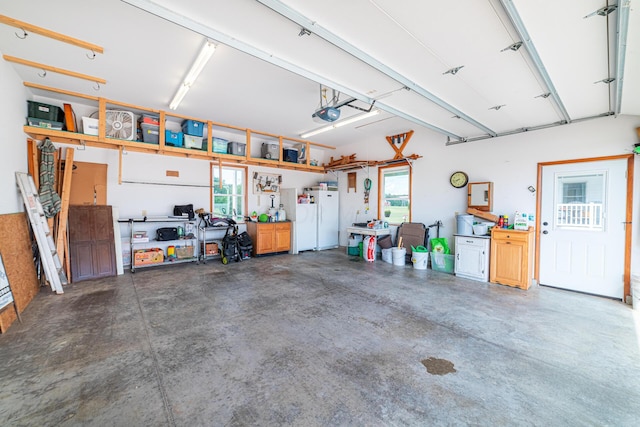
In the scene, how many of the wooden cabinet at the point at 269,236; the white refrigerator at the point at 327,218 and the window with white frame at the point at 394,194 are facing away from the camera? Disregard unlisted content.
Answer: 0

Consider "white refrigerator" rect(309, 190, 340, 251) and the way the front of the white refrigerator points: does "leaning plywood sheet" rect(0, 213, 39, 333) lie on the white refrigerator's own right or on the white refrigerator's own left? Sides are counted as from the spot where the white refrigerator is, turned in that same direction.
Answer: on the white refrigerator's own right

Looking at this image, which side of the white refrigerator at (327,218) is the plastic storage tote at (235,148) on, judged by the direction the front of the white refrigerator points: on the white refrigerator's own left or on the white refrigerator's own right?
on the white refrigerator's own right

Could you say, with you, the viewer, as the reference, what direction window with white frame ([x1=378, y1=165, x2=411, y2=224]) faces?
facing the viewer and to the left of the viewer

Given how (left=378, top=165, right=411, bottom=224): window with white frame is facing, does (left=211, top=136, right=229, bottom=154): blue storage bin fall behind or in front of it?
in front

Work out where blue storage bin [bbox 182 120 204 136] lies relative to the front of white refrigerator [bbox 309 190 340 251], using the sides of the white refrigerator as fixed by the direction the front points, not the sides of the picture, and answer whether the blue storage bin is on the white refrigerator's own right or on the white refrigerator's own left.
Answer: on the white refrigerator's own right

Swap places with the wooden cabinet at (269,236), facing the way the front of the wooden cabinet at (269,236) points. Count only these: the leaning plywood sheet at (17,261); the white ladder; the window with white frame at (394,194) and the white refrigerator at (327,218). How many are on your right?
2

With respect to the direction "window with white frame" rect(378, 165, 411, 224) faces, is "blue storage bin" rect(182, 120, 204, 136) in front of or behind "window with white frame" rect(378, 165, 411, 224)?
in front

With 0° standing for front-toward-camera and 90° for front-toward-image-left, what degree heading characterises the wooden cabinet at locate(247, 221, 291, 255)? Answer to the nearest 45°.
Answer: approximately 315°

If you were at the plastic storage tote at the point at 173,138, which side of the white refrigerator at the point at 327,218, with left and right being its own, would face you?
right

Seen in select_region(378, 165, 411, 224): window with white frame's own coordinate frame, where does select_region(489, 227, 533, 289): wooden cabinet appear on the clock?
The wooden cabinet is roughly at 9 o'clock from the window with white frame.
